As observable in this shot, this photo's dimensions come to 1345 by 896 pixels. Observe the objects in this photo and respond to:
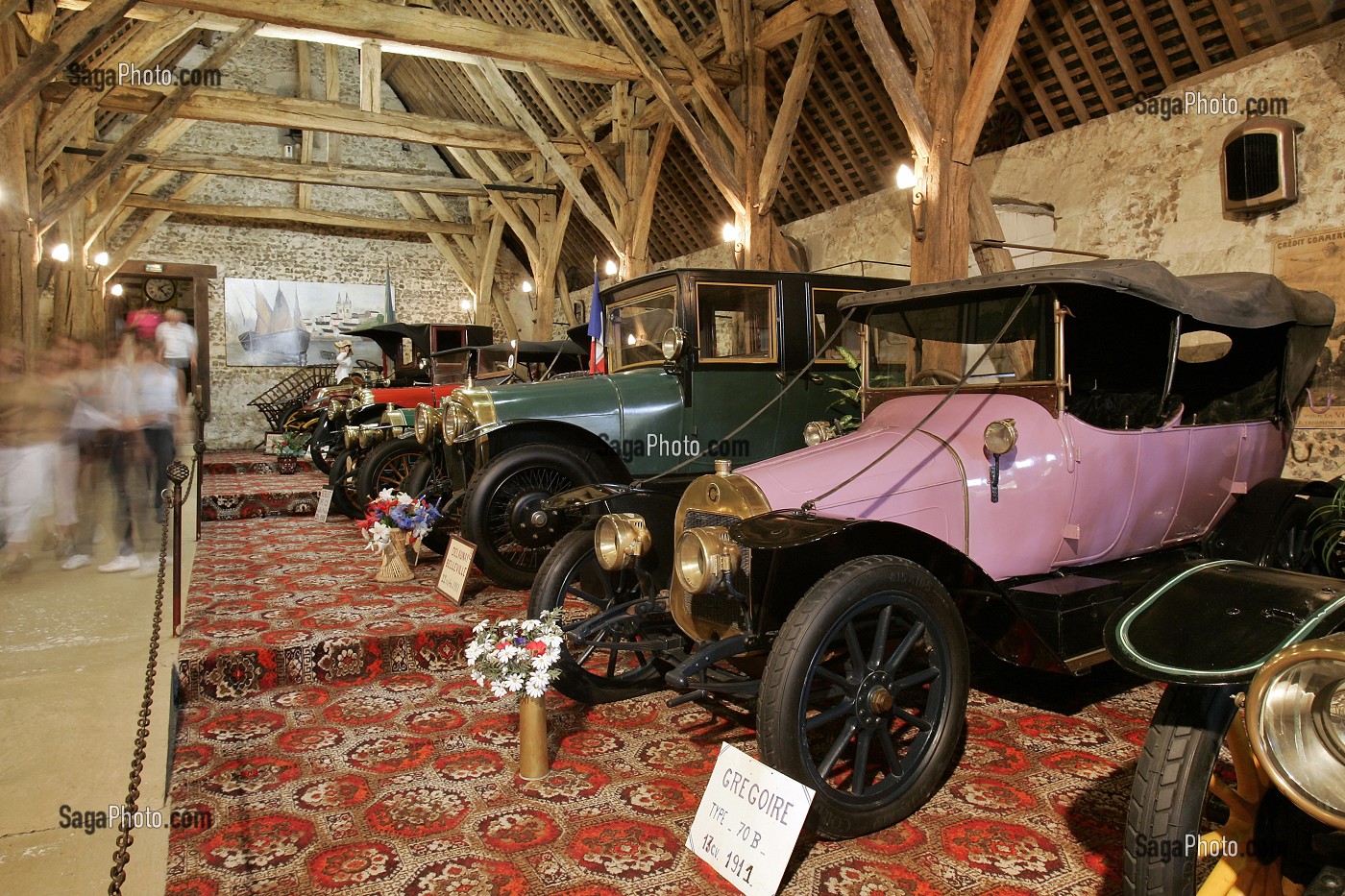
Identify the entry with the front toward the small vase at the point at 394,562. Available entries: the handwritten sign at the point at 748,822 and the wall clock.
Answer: the wall clock

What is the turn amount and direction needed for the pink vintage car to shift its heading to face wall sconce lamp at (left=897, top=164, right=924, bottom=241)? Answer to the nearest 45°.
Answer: approximately 135° to its right

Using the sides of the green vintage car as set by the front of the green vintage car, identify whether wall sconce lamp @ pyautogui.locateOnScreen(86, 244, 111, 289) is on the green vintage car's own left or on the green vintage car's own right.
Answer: on the green vintage car's own right

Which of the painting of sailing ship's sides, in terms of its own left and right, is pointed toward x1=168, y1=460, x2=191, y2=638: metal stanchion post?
front

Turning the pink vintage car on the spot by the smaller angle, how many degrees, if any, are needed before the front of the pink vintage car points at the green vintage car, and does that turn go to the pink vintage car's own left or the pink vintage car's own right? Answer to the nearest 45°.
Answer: approximately 90° to the pink vintage car's own right

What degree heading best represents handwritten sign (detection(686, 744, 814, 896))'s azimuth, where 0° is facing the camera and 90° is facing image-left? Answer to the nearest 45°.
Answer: approximately 45°

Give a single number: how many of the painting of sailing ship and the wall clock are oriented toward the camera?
2

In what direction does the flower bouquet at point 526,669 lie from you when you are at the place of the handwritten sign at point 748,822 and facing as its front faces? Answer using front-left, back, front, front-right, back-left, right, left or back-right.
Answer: right

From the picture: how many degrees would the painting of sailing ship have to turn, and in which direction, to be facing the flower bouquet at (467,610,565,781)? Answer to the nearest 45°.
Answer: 0° — it already faces it

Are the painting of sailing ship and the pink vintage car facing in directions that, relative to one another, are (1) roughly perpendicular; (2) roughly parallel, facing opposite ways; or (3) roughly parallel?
roughly perpendicular

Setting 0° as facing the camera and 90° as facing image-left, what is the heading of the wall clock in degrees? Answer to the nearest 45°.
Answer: approximately 0°

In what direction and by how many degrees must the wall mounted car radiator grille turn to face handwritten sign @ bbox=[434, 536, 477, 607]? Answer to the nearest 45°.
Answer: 0° — it already faces it

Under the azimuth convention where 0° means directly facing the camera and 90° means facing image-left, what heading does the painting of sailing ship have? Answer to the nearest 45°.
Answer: approximately 0°

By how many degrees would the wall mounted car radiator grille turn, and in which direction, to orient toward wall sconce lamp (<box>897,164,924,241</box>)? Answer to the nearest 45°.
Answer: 0° — it already faces it
